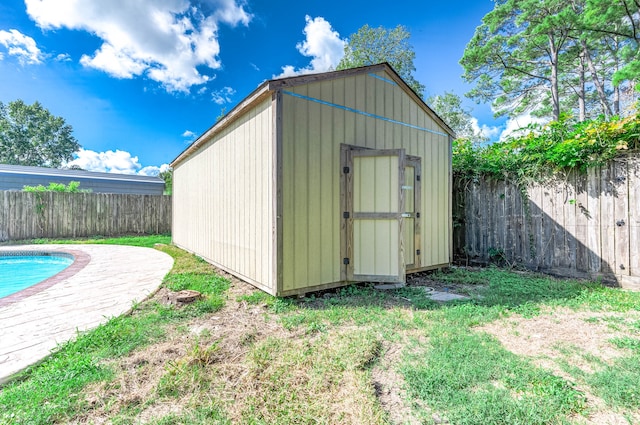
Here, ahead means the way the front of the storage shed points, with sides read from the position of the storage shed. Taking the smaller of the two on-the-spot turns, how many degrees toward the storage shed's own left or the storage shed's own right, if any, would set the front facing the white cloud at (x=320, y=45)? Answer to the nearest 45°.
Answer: approximately 135° to the storage shed's own left

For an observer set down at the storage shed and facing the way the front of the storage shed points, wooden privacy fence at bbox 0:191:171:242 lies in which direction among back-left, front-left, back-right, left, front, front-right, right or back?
back

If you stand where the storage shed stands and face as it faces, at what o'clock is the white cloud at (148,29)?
The white cloud is roughly at 6 o'clock from the storage shed.

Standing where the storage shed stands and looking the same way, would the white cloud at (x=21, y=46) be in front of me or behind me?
behind

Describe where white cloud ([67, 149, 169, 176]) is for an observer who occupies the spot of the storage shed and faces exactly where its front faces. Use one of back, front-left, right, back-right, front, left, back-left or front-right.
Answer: back

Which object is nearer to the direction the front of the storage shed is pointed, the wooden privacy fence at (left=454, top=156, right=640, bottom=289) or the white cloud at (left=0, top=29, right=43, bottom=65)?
the wooden privacy fence

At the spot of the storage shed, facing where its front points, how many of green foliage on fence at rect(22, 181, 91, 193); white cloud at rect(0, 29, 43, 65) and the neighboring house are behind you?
3

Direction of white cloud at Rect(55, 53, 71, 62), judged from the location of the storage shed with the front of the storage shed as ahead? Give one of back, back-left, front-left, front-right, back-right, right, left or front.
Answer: back

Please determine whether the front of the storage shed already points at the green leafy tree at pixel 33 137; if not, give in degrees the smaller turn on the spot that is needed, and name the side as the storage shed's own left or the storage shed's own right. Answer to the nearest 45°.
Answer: approximately 180°

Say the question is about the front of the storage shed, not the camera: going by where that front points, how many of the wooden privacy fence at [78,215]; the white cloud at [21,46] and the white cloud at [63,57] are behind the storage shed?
3

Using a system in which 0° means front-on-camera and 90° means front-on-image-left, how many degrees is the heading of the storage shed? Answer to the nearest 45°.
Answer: approximately 315°

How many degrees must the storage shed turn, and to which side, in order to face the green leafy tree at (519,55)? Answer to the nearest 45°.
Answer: approximately 90° to its left
